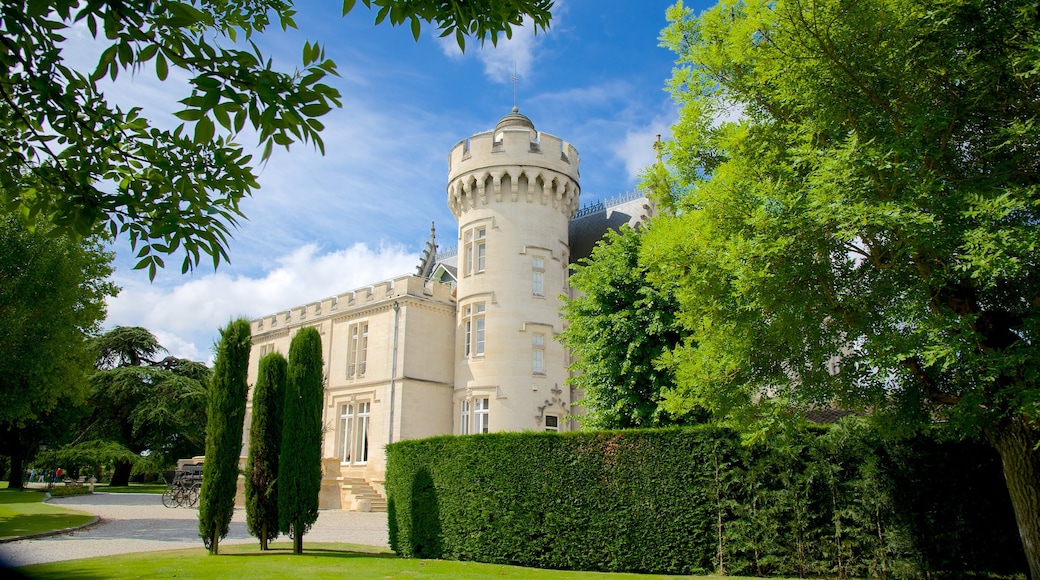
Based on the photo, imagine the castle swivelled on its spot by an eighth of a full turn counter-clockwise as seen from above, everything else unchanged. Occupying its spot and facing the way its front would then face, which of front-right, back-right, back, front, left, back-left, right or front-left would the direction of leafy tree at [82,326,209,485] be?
back-right

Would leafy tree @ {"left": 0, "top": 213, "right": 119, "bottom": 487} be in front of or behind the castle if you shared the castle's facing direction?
in front

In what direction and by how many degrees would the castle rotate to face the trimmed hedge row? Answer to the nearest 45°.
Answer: approximately 45° to its left

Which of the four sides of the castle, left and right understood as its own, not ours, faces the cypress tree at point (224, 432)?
front

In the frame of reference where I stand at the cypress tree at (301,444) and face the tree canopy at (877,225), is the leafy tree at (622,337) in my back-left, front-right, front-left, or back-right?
front-left

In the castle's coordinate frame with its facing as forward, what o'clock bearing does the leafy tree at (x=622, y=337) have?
The leafy tree is roughly at 10 o'clock from the castle.

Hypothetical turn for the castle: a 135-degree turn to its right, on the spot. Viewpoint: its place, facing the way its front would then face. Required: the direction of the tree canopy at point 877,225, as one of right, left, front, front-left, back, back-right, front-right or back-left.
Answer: back

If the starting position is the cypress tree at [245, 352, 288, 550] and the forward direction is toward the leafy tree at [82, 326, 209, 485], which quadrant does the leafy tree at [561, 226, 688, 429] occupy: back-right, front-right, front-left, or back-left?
front-right

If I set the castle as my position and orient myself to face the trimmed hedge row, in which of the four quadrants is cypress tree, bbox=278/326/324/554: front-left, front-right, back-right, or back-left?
front-right

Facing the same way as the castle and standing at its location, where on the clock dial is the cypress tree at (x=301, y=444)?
The cypress tree is roughly at 11 o'clock from the castle.
